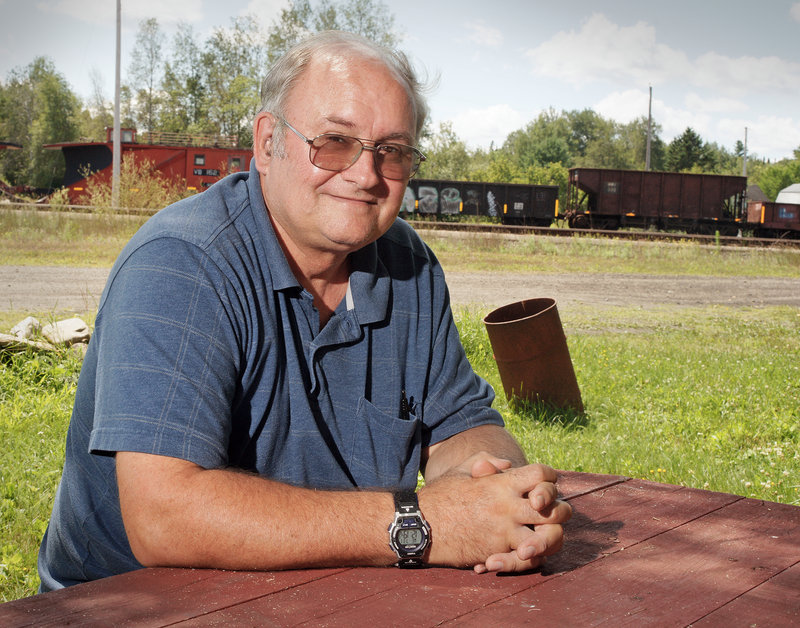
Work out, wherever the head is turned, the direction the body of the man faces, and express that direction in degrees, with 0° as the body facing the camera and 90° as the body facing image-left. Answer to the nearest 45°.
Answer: approximately 315°

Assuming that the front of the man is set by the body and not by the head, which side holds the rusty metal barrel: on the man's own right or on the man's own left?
on the man's own left

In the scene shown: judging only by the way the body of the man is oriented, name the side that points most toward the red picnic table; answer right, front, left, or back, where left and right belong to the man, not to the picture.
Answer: front

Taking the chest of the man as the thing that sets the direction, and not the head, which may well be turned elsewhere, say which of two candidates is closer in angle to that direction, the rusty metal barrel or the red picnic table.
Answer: the red picnic table

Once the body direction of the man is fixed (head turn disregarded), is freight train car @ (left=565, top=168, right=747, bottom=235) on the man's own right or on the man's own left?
on the man's own left

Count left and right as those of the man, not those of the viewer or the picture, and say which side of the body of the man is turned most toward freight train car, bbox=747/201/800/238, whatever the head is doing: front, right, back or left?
left
